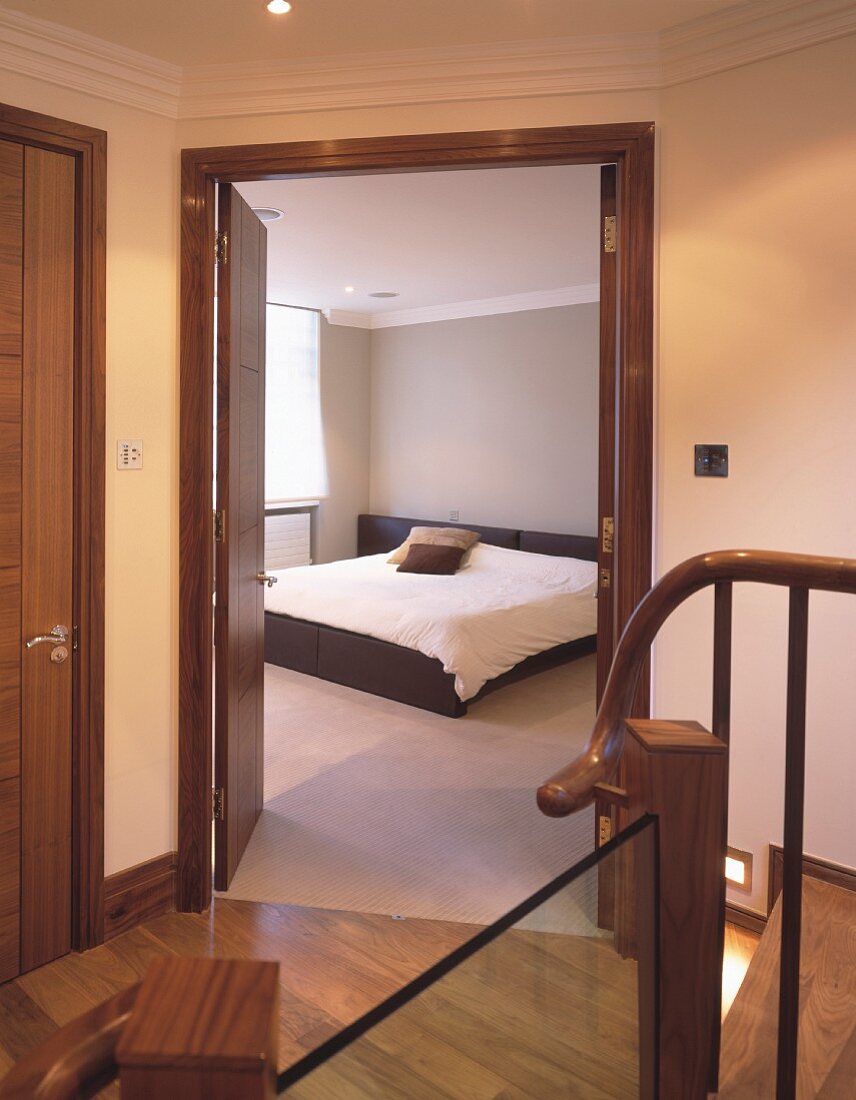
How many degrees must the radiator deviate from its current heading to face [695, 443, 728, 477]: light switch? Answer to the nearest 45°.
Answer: approximately 45° to its right

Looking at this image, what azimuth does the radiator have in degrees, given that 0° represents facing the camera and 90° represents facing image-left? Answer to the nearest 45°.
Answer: approximately 315°

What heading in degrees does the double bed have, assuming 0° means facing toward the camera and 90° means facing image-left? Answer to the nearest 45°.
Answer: approximately 45°

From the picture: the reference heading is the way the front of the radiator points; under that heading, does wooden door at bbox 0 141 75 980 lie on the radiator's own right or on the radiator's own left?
on the radiator's own right

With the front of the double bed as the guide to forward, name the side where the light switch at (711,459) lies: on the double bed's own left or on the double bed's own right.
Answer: on the double bed's own left

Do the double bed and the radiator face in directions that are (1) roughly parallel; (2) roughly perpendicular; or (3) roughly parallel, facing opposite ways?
roughly perpendicular

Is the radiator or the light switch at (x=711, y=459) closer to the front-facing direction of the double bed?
the light switch

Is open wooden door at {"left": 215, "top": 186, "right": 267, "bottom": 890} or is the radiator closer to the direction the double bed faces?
the open wooden door

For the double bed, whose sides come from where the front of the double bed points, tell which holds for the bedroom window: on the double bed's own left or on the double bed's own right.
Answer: on the double bed's own right
